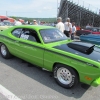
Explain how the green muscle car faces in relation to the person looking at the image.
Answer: facing the viewer and to the right of the viewer
